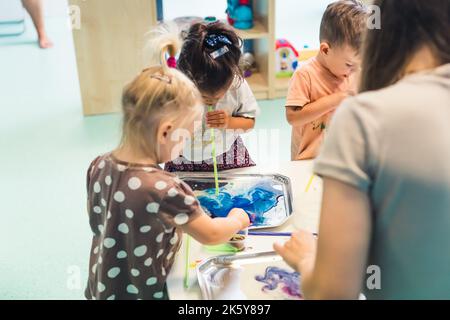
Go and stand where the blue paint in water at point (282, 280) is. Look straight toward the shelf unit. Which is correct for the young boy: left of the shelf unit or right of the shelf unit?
right

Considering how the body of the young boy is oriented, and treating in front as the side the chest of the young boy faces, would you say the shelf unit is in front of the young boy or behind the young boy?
behind

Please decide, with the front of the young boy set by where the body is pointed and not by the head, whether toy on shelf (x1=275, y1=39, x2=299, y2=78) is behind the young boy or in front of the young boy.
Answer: behind

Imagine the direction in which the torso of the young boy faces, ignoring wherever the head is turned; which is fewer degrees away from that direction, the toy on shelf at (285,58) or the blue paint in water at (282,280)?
the blue paint in water

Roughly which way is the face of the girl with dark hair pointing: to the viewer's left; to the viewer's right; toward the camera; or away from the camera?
toward the camera
